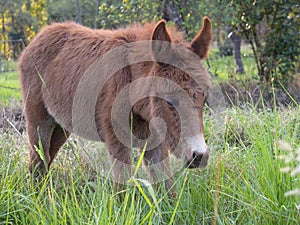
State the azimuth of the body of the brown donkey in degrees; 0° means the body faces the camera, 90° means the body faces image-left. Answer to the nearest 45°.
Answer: approximately 315°
